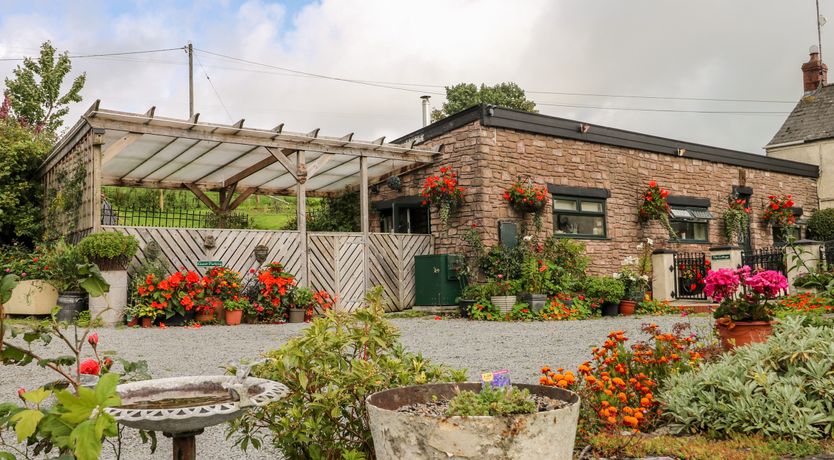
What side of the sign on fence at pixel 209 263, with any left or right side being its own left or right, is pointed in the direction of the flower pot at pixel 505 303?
left

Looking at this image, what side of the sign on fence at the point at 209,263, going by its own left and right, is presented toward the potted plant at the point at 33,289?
right

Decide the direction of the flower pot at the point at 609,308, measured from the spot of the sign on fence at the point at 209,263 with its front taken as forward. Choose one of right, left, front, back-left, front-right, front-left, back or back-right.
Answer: left

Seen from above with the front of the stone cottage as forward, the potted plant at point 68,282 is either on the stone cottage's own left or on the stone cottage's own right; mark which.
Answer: on the stone cottage's own right

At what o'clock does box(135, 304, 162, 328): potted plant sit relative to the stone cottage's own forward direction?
The potted plant is roughly at 3 o'clock from the stone cottage.

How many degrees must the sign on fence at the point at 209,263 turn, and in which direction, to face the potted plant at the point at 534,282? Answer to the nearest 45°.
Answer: approximately 90° to its left

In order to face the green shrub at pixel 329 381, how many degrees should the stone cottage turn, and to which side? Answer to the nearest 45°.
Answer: approximately 45° to its right

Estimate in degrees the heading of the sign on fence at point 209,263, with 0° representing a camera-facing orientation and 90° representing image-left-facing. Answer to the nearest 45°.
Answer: approximately 0°

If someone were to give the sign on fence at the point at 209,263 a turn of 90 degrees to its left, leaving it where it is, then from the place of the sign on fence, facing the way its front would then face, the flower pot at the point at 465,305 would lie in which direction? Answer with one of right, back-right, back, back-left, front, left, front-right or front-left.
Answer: front

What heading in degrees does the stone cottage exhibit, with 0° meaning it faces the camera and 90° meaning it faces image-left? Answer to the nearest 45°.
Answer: approximately 315°

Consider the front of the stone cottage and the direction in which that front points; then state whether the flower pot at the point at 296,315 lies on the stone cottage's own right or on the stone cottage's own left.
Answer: on the stone cottage's own right
